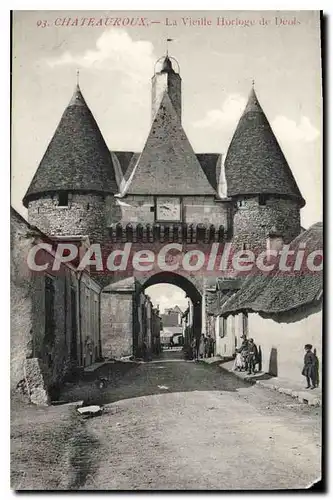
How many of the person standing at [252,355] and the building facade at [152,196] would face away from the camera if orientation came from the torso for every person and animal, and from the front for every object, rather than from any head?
0

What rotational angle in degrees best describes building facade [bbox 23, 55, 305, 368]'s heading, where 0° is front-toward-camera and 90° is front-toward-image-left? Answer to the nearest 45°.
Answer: approximately 0°

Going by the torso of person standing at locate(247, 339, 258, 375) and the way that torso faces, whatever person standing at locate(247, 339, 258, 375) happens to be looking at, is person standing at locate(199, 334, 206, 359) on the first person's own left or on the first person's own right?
on the first person's own right
